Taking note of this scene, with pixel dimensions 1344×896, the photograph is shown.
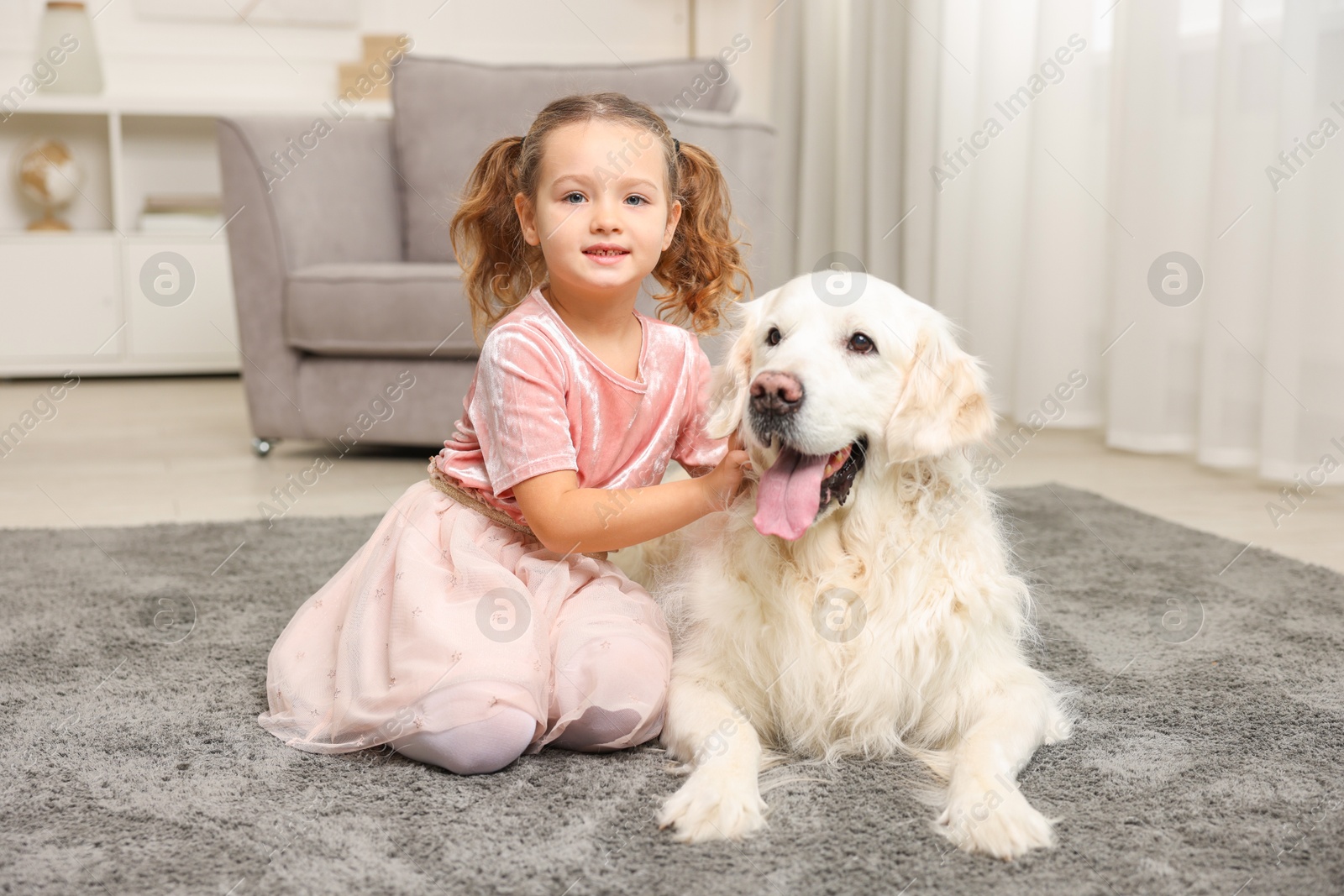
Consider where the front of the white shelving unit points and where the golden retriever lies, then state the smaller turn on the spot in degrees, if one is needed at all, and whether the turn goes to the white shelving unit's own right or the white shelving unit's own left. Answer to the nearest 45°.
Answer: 0° — it already faces it

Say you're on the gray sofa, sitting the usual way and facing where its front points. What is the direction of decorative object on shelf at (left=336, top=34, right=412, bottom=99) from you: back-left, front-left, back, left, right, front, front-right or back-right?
back

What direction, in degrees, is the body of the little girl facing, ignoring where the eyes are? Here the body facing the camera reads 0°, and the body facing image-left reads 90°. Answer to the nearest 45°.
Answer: approximately 315°

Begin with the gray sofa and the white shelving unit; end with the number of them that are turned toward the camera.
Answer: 2

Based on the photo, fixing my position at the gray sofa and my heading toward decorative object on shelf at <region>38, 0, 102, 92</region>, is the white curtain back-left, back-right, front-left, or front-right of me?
back-right

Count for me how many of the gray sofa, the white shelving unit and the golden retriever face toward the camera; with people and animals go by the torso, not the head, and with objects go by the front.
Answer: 3

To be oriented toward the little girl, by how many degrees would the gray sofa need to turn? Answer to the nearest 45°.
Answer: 0° — it already faces them

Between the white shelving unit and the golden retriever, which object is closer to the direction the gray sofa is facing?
the golden retriever
